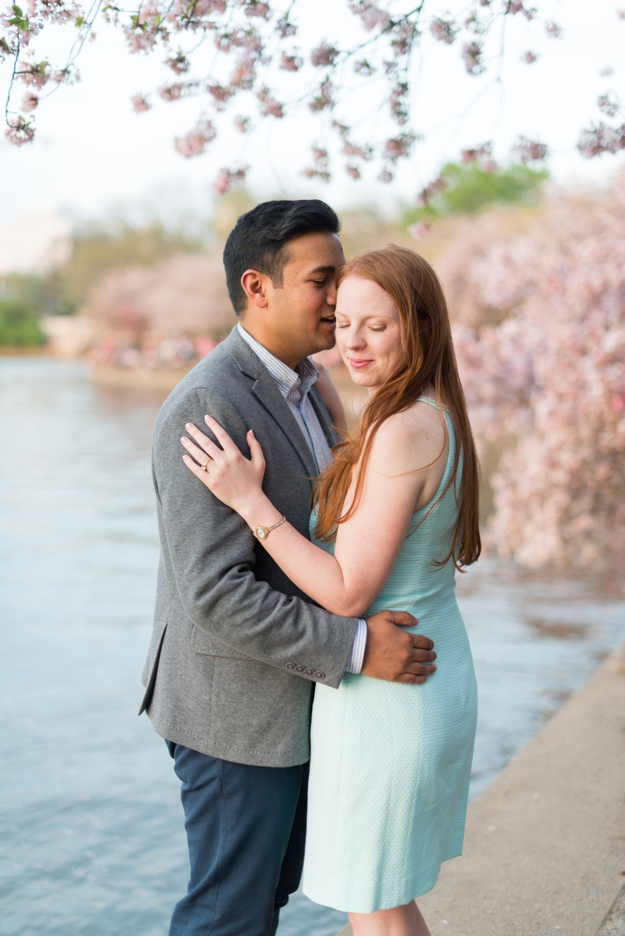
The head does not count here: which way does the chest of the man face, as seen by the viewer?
to the viewer's right

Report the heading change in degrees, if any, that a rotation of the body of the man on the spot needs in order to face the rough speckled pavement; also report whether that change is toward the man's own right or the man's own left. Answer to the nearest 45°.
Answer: approximately 45° to the man's own left

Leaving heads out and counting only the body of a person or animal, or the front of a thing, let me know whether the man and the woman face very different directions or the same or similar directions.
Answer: very different directions

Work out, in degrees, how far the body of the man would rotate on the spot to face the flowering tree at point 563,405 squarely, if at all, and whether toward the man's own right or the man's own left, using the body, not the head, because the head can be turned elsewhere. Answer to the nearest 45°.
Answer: approximately 90° to the man's own left

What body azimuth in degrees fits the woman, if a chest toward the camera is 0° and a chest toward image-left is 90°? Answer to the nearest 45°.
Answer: approximately 90°

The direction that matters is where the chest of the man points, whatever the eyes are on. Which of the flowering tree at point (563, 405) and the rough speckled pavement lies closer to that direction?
the rough speckled pavement

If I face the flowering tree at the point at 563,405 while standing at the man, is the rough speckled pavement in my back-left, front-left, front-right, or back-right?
front-right
